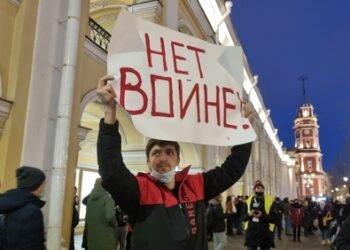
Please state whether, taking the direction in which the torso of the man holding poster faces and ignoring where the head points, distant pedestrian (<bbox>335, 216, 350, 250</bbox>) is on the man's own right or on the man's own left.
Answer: on the man's own left

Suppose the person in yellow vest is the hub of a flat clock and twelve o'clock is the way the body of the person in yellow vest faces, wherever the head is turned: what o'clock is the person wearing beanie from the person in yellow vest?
The person wearing beanie is roughly at 1 o'clock from the person in yellow vest.

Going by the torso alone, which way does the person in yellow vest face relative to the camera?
toward the camera

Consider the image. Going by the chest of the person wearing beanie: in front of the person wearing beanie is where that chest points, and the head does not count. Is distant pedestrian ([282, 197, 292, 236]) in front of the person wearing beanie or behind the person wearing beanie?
in front

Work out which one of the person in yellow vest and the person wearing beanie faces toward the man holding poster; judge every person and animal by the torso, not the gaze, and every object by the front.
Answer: the person in yellow vest

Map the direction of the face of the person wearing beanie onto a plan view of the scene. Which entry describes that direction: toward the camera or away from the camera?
away from the camera

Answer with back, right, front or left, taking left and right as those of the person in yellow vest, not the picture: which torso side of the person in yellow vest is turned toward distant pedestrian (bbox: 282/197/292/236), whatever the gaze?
back

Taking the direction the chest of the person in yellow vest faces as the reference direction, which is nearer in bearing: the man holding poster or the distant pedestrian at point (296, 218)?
the man holding poster

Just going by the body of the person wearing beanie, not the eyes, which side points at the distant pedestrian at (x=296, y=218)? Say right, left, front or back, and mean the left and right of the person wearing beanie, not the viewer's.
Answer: front

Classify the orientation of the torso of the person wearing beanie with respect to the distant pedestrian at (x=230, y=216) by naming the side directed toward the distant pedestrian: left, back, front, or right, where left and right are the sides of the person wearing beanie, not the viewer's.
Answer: front

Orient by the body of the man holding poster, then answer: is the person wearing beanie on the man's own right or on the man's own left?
on the man's own right

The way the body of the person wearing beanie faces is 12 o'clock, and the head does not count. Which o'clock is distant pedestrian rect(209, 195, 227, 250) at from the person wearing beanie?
The distant pedestrian is roughly at 12 o'clock from the person wearing beanie.

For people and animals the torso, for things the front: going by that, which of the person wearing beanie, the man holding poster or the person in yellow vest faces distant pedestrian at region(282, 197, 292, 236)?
the person wearing beanie

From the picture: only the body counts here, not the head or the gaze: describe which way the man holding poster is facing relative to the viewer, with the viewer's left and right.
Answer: facing the viewer

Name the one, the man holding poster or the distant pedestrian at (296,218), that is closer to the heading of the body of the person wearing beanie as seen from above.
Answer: the distant pedestrian

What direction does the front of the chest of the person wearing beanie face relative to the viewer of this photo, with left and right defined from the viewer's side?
facing away from the viewer and to the right of the viewer

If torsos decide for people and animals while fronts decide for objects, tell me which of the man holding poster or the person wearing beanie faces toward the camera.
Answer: the man holding poster
